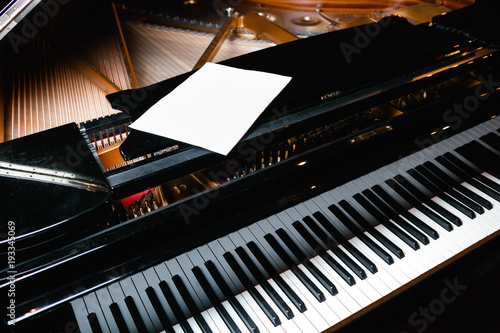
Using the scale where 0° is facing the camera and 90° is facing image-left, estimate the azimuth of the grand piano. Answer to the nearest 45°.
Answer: approximately 315°
